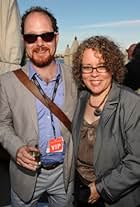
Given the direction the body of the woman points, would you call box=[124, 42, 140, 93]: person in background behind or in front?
behind

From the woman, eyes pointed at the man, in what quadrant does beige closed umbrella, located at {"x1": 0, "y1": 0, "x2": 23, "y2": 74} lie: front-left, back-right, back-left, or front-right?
front-right

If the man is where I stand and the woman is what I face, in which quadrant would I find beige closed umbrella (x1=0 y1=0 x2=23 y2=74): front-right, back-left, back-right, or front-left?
back-left

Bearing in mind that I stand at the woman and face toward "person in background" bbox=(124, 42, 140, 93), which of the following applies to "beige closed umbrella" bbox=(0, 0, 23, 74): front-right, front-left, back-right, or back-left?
front-left

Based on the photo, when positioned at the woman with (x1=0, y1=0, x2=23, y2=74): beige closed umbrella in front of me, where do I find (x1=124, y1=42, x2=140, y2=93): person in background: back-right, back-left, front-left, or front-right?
front-right

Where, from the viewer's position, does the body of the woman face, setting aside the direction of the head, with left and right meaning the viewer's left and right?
facing the viewer and to the left of the viewer

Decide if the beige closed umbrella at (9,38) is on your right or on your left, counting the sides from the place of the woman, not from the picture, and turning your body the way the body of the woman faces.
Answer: on your right

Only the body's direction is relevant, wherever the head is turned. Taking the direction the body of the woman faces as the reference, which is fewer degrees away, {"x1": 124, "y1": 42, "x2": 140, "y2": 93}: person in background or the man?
the man
